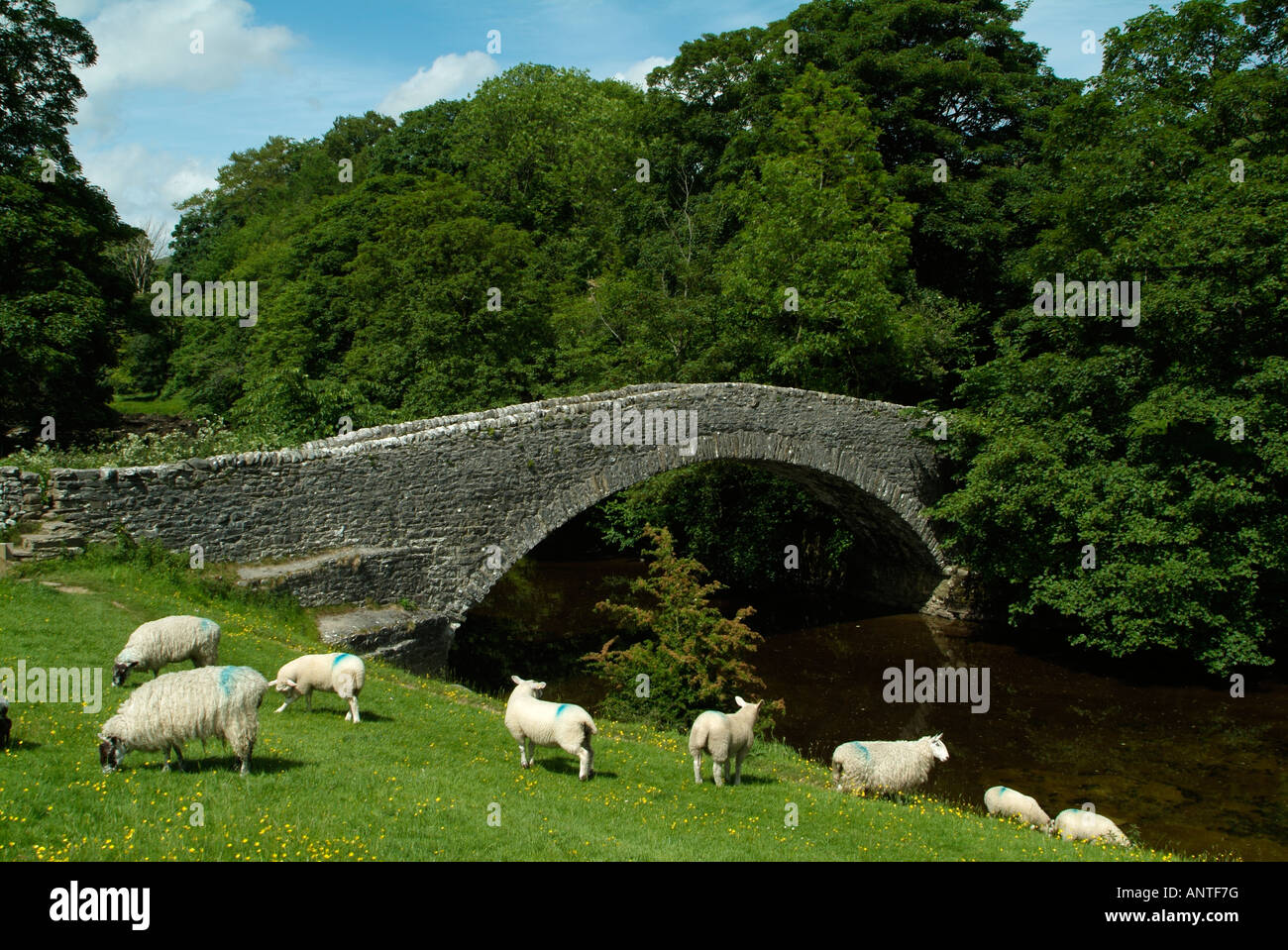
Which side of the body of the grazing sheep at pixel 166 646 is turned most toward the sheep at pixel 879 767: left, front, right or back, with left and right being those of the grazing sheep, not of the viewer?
back

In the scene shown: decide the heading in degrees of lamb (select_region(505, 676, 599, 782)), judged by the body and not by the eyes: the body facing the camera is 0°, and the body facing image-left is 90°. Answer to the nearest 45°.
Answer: approximately 135°

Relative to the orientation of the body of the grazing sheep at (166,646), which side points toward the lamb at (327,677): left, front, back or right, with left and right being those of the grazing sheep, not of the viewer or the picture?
back

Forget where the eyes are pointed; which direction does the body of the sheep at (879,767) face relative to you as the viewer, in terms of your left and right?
facing to the right of the viewer

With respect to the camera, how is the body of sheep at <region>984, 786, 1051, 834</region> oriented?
to the viewer's right

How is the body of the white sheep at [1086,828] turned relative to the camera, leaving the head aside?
to the viewer's right

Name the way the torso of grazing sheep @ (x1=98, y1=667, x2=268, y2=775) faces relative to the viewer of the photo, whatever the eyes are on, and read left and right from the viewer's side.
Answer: facing to the left of the viewer

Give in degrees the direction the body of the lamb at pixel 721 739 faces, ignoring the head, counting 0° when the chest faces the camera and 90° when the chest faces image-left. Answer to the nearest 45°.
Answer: approximately 225°

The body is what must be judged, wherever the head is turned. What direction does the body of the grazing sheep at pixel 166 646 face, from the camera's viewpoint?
to the viewer's left
